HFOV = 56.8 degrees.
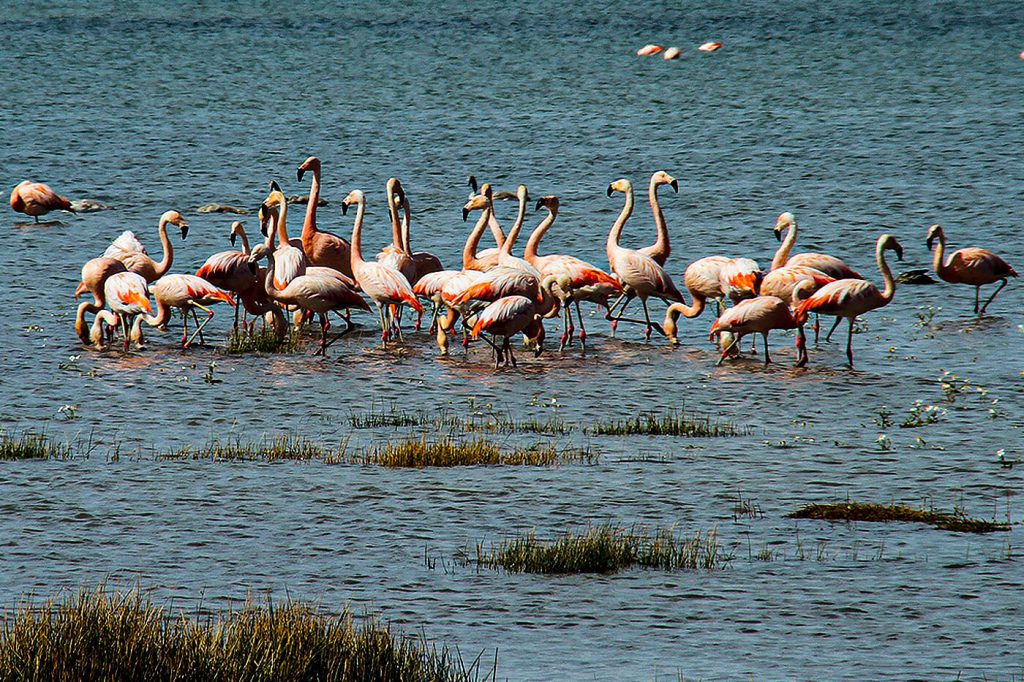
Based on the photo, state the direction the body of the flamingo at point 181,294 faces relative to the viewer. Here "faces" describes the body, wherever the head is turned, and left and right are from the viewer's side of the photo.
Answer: facing to the left of the viewer

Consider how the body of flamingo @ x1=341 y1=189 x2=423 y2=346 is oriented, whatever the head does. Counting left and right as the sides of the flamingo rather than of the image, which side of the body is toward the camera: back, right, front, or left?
left

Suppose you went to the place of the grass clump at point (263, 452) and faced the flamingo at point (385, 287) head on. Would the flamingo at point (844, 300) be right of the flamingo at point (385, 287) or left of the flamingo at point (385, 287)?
right

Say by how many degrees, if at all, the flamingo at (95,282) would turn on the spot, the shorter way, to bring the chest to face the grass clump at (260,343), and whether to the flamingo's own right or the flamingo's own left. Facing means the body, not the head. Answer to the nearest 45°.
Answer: approximately 135° to the flamingo's own left

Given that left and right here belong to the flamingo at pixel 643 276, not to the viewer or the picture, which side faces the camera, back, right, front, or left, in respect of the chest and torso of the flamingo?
left

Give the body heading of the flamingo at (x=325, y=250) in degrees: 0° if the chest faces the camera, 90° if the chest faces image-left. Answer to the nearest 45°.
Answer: approximately 90°

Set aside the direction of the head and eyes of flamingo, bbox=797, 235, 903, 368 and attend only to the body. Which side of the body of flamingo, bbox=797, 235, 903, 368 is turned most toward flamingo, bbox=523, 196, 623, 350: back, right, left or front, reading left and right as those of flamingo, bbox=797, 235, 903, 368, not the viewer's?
back

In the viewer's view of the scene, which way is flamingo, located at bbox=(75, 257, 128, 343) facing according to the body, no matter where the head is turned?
to the viewer's left

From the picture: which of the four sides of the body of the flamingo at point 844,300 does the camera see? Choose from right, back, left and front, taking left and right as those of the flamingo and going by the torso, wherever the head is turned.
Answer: right

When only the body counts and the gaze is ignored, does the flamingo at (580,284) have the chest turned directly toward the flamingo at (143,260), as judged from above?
yes

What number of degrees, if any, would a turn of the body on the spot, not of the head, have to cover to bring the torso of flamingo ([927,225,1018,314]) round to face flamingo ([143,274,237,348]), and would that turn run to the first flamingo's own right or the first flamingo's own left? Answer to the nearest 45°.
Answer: approximately 45° to the first flamingo's own left
